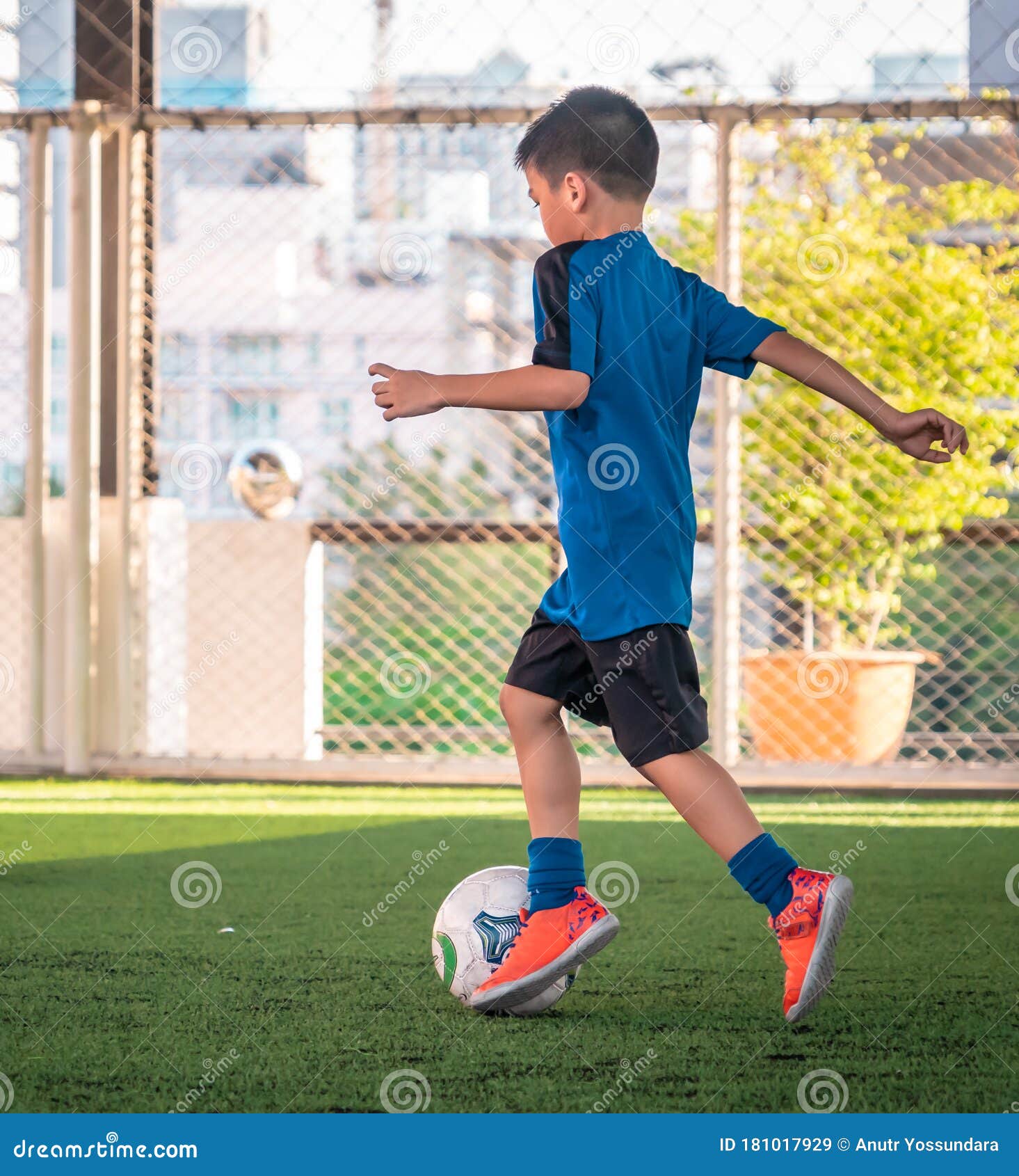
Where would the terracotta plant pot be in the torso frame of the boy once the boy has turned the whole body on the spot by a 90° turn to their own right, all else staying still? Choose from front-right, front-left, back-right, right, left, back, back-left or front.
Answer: front-left

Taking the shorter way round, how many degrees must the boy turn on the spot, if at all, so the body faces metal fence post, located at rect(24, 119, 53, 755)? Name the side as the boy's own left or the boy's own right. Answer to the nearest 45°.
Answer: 0° — they already face it

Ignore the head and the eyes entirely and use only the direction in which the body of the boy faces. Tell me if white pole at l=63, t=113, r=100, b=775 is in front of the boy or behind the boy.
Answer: in front

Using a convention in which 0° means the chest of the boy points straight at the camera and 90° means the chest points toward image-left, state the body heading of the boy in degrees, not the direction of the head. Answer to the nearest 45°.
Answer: approximately 135°

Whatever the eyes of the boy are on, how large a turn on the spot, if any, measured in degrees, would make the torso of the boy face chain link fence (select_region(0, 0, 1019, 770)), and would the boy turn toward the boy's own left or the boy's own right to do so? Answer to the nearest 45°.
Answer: approximately 45° to the boy's own right

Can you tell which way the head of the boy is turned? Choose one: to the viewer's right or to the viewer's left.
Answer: to the viewer's left
